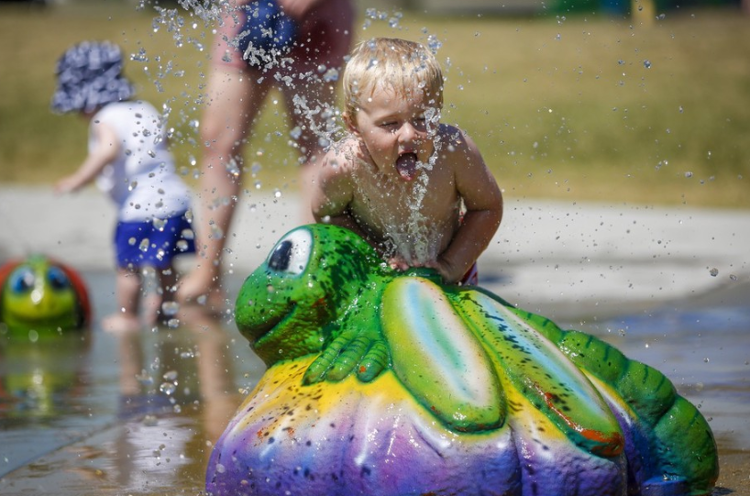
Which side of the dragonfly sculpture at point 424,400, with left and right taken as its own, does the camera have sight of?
left

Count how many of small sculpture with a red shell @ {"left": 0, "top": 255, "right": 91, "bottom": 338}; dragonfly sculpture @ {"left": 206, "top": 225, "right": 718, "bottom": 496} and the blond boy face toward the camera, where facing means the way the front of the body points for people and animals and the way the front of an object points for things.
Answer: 2

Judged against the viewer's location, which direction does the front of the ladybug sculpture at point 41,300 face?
facing the viewer

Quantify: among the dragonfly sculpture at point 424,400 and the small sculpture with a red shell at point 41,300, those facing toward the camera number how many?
1

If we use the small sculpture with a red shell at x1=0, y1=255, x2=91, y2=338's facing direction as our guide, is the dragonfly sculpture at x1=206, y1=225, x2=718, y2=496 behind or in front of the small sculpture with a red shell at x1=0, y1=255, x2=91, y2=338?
in front

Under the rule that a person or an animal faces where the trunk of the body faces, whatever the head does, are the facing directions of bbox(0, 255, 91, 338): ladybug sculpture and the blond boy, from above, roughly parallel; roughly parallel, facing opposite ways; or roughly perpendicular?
roughly parallel

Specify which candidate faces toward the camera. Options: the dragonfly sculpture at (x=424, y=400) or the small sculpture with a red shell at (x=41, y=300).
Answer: the small sculpture with a red shell at (x=41, y=300)

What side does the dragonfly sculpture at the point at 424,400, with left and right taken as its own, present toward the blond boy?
right

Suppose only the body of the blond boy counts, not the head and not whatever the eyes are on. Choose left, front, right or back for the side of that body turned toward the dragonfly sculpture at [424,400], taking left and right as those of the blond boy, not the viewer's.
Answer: front

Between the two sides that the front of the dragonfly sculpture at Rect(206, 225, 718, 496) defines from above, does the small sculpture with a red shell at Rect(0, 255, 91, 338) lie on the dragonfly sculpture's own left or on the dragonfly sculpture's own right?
on the dragonfly sculpture's own right

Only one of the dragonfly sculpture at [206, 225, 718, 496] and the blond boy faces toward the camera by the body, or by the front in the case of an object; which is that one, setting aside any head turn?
the blond boy

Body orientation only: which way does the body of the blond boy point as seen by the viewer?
toward the camera

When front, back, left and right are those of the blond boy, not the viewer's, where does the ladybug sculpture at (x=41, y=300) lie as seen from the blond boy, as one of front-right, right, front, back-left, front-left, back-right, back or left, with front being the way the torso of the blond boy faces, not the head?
back-right
